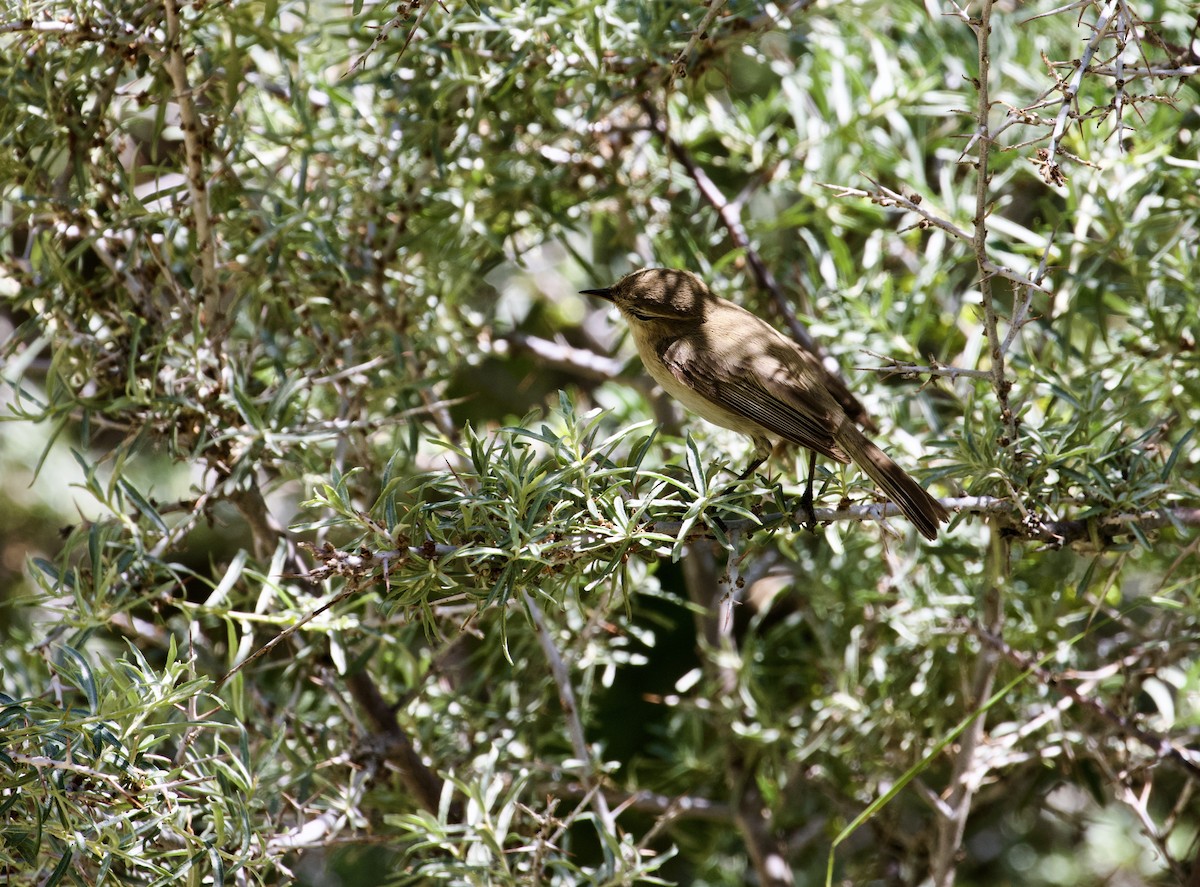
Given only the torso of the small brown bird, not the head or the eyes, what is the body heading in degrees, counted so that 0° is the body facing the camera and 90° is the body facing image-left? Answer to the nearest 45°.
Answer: approximately 90°
